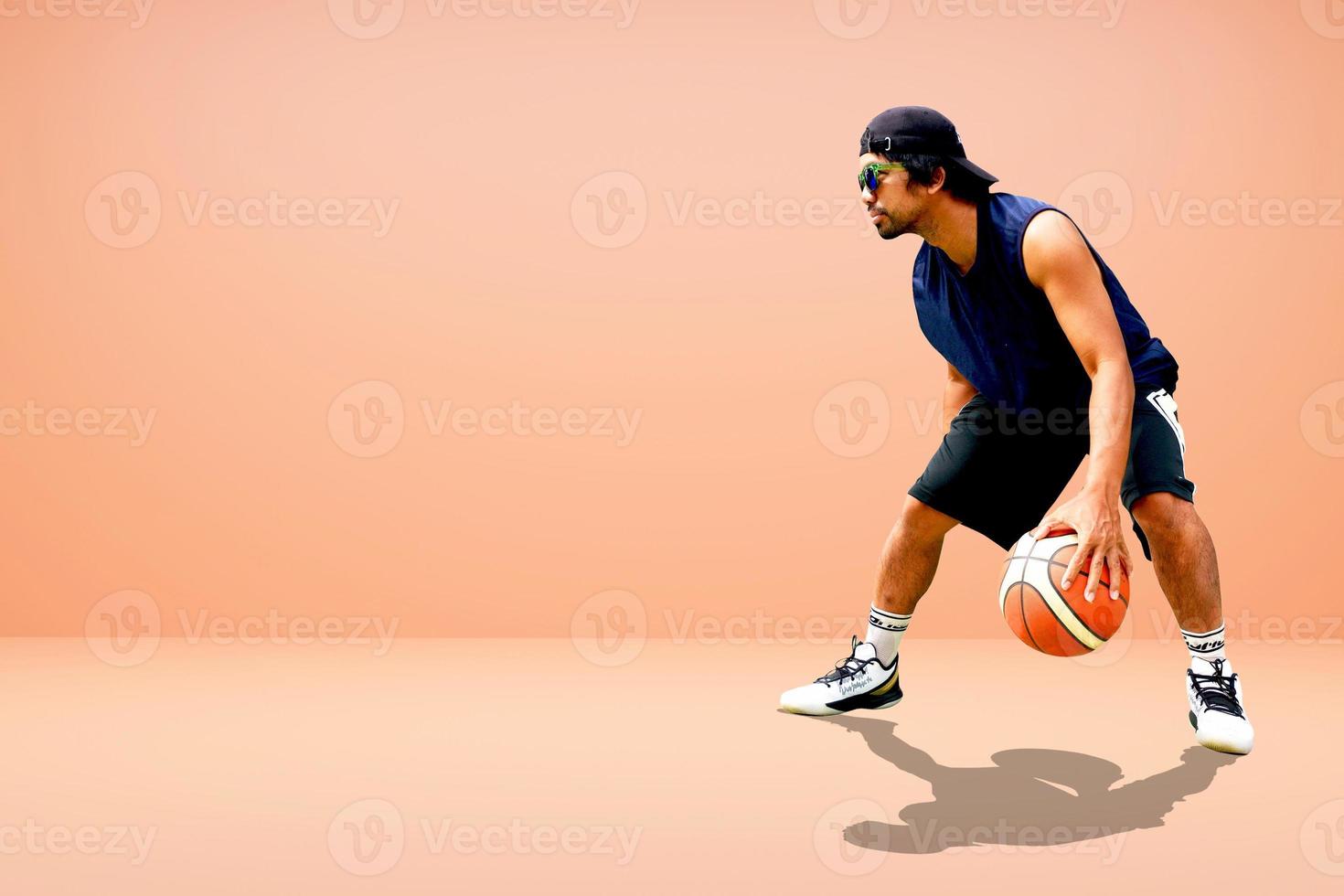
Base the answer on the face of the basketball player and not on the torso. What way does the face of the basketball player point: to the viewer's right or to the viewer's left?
to the viewer's left

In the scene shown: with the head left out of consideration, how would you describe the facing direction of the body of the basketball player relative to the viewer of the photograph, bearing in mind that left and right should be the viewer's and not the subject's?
facing the viewer and to the left of the viewer
